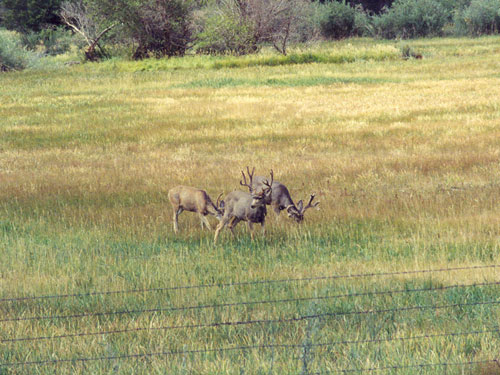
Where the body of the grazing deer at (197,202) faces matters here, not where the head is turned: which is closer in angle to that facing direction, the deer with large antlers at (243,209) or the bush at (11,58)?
the deer with large antlers

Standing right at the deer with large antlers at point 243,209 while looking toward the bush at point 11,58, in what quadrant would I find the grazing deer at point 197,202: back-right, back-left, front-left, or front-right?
front-left

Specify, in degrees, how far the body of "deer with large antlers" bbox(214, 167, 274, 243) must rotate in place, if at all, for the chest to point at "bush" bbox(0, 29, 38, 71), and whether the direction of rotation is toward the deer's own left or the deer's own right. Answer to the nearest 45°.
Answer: approximately 135° to the deer's own left

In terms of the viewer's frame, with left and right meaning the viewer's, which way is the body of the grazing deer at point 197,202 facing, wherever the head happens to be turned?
facing to the right of the viewer

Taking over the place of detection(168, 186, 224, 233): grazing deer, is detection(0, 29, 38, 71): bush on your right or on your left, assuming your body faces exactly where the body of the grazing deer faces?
on your left

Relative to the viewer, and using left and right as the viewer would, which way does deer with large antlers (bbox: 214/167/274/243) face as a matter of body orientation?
facing the viewer and to the right of the viewer

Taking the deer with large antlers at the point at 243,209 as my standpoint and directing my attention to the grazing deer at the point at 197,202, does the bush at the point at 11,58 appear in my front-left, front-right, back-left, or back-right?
front-right

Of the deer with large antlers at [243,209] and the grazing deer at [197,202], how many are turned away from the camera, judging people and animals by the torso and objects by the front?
0
